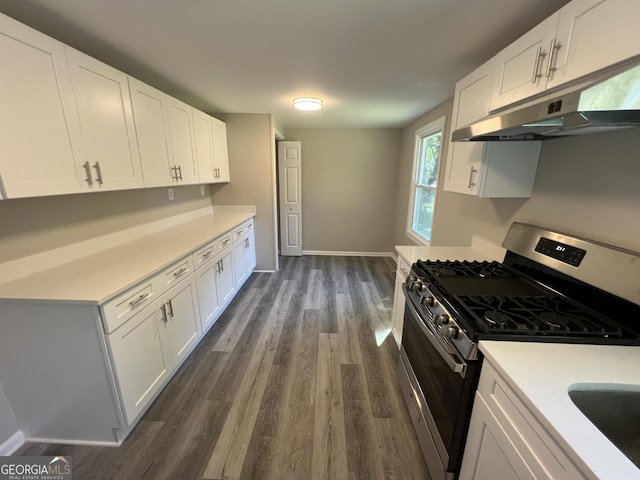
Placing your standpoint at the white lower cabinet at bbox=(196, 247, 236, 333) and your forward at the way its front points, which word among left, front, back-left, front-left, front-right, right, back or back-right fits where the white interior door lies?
left

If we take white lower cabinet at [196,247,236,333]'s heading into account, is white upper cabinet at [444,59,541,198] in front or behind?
in front

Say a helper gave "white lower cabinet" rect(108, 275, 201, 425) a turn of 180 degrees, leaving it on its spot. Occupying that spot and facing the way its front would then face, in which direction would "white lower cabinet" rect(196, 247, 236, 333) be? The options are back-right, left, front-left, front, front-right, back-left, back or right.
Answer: right

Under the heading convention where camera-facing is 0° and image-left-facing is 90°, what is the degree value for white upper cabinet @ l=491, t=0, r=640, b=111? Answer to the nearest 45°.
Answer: approximately 45°

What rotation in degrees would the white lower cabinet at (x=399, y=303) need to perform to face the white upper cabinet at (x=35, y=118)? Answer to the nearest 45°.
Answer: approximately 45° to its left

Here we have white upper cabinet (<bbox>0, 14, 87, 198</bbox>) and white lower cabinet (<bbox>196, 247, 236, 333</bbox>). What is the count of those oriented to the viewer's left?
0

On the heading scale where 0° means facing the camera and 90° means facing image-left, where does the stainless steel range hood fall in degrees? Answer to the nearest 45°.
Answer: approximately 45°

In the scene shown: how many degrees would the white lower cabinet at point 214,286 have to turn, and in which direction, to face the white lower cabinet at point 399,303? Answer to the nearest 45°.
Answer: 0° — it already faces it

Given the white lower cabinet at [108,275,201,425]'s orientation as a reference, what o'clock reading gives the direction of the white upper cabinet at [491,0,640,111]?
The white upper cabinet is roughly at 12 o'clock from the white lower cabinet.
